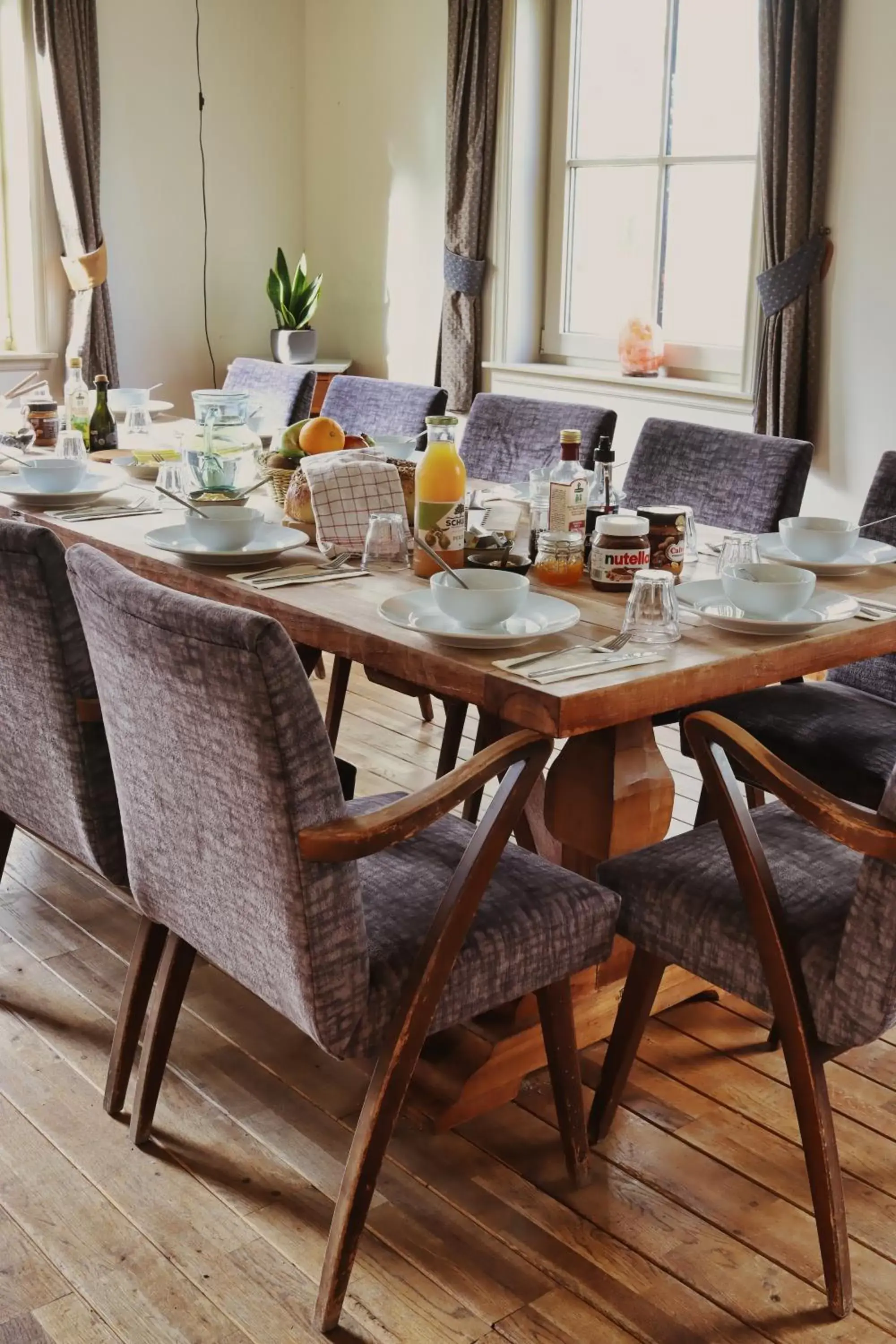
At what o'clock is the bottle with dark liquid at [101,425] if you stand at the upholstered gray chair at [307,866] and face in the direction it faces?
The bottle with dark liquid is roughly at 10 o'clock from the upholstered gray chair.

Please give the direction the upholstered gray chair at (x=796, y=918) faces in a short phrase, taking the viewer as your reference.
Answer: facing away from the viewer and to the left of the viewer

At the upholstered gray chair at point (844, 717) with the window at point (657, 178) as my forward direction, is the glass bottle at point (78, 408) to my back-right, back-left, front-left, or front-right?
front-left

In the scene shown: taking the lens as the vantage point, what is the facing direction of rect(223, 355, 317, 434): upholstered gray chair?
facing the viewer and to the left of the viewer

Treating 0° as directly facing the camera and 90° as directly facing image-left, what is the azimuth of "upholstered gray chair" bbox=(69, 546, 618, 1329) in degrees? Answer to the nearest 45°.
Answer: approximately 225°

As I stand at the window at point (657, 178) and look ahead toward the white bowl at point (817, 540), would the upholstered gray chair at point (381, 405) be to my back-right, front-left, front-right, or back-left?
front-right

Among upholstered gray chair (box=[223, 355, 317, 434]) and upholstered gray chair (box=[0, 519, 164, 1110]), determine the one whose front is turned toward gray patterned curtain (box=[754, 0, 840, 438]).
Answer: upholstered gray chair (box=[0, 519, 164, 1110])

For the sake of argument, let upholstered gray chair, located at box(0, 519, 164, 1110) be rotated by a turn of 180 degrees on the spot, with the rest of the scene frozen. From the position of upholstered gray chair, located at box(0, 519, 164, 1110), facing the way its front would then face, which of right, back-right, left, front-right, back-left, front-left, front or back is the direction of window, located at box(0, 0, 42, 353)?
back-right

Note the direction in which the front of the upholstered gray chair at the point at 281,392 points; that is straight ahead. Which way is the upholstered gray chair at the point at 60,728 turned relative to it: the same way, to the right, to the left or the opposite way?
the opposite way

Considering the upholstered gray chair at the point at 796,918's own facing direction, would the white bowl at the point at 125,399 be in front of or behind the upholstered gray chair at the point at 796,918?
in front

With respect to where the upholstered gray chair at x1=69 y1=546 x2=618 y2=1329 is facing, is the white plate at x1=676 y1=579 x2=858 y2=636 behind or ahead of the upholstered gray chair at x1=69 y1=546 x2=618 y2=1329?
ahead

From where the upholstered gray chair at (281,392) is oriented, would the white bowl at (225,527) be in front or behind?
in front

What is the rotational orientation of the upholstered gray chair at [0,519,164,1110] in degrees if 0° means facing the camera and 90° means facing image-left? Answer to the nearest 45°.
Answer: approximately 225°

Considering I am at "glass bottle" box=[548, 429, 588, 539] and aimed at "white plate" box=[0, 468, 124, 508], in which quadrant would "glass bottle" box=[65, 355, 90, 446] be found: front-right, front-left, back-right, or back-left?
front-right

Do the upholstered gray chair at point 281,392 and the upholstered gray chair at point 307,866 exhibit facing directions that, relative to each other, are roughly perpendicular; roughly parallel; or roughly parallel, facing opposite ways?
roughly parallel, facing opposite ways

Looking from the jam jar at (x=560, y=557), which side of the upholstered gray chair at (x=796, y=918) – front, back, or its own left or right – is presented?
front

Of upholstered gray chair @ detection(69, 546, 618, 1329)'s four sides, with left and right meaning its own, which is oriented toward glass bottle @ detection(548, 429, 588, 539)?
front

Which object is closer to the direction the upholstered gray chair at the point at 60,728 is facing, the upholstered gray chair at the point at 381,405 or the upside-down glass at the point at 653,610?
the upholstered gray chair
